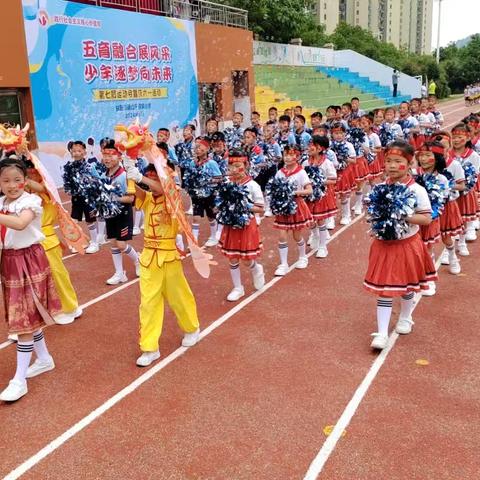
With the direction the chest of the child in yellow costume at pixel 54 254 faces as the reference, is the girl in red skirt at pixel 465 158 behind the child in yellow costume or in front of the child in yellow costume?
behind

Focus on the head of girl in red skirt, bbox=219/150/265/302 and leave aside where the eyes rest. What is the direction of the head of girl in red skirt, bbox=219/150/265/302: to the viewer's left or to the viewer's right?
to the viewer's left

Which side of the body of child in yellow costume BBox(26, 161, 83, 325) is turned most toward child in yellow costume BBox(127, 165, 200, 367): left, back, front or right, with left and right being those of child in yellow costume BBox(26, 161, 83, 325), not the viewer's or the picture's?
left

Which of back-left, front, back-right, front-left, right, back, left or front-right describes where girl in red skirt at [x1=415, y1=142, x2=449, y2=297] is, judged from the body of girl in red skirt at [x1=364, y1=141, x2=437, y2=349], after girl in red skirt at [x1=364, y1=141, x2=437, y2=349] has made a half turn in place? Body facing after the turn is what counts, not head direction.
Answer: front-left

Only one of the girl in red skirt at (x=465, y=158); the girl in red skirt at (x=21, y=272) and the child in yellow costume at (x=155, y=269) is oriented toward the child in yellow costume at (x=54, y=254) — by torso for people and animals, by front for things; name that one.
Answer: the girl in red skirt at (x=465, y=158)

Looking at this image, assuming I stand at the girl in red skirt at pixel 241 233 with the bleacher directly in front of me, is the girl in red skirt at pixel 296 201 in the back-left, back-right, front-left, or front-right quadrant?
front-right

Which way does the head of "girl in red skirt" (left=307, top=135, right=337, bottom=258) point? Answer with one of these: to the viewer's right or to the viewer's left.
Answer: to the viewer's left

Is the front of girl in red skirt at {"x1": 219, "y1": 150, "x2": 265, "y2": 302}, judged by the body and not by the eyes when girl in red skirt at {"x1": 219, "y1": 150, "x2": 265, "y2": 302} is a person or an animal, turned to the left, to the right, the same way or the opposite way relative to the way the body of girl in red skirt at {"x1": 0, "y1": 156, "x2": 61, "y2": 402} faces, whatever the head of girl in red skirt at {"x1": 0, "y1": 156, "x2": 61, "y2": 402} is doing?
the same way

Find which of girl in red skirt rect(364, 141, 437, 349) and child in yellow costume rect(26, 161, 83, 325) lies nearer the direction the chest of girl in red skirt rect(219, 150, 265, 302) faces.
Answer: the child in yellow costume

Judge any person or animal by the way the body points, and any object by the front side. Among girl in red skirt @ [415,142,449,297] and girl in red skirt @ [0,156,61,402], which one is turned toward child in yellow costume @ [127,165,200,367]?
girl in red skirt @ [415,142,449,297]

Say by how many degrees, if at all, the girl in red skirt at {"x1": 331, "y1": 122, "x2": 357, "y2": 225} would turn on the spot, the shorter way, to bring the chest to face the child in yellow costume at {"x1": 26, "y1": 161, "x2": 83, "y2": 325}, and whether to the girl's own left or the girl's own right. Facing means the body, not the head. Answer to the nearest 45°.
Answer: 0° — they already face them

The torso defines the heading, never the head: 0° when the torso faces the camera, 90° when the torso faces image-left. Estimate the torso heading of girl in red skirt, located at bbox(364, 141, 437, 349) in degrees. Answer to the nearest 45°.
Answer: approximately 45°

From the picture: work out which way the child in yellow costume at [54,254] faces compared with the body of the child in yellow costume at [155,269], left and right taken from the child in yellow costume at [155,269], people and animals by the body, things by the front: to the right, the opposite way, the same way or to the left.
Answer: the same way

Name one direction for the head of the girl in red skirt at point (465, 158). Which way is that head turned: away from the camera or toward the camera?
toward the camera

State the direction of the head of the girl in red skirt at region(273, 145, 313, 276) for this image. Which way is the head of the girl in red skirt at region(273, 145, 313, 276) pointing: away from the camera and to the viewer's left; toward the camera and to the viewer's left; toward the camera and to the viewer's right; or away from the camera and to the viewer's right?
toward the camera and to the viewer's left

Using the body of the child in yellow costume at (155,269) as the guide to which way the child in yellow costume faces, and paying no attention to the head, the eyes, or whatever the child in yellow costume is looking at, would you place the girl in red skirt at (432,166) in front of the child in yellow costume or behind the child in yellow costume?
behind

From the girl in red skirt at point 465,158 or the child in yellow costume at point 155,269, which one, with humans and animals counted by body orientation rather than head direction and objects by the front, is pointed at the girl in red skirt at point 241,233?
the girl in red skirt at point 465,158

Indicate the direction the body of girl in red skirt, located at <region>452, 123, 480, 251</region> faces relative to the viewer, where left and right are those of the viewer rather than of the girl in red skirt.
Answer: facing the viewer and to the left of the viewer

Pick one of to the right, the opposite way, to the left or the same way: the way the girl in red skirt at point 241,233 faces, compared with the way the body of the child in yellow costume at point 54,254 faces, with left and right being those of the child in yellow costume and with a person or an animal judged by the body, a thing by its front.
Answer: the same way
